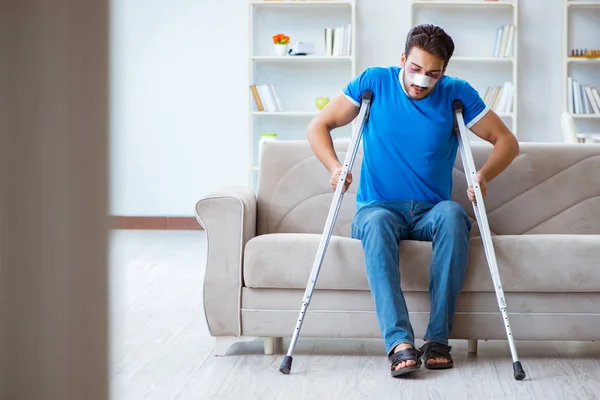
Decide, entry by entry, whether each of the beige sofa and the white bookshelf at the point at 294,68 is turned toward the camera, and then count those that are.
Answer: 2

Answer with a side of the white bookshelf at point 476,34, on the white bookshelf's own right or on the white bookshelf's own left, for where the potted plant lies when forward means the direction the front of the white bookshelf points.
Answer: on the white bookshelf's own right

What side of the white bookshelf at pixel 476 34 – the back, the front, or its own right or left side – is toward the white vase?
right

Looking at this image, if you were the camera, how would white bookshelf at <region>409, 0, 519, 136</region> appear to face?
facing the viewer

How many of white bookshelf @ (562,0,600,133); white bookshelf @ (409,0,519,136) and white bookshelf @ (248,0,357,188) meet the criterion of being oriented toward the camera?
3

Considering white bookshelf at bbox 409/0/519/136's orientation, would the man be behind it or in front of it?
in front

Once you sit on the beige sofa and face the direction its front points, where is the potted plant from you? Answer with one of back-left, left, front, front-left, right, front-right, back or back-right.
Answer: back

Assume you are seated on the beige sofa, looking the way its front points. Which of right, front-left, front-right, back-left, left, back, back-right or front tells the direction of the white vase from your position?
back

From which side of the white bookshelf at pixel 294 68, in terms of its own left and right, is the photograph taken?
front

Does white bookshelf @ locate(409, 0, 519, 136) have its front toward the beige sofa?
yes

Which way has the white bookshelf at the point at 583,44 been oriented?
toward the camera

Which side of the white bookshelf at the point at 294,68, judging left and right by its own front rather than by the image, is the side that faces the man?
front

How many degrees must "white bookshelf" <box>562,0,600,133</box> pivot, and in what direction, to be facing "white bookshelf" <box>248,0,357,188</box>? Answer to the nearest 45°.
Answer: approximately 90° to its right
